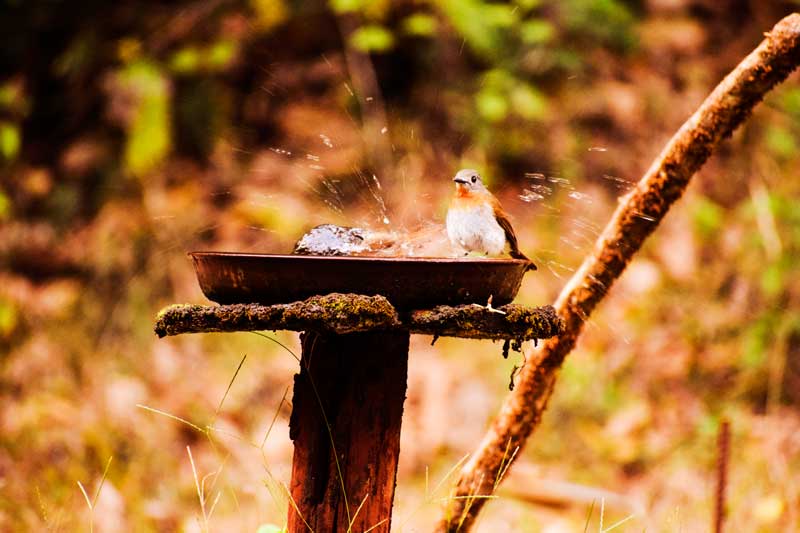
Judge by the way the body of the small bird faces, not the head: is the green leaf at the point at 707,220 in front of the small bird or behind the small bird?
behind

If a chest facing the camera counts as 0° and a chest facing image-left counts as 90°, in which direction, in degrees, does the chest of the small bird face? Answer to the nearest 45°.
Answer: approximately 45°

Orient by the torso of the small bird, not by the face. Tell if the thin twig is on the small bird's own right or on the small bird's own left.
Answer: on the small bird's own left

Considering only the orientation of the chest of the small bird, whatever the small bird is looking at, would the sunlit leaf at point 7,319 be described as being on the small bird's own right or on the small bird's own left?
on the small bird's own right

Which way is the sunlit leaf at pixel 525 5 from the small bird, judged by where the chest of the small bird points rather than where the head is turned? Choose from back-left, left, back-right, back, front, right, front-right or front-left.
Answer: back-right

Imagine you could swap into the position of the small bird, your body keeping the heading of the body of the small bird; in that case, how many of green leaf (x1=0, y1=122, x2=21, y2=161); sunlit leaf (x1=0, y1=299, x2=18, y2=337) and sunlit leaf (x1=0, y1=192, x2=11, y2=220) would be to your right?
3

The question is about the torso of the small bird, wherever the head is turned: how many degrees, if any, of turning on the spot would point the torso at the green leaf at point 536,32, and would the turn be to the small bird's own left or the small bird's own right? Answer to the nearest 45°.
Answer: approximately 135° to the small bird's own right

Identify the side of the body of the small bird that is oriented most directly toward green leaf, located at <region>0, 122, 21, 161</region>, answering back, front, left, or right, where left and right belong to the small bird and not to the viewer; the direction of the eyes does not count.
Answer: right

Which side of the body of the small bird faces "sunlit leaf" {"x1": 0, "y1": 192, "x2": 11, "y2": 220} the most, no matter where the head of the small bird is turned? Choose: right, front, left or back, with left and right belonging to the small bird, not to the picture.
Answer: right

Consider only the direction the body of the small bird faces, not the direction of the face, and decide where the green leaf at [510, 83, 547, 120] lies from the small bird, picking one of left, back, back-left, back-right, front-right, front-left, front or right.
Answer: back-right

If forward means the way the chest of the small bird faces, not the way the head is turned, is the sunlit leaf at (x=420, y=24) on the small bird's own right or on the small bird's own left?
on the small bird's own right

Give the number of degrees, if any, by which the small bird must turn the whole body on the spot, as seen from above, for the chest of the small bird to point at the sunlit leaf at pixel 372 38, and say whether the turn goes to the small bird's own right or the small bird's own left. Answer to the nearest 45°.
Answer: approximately 135° to the small bird's own right
